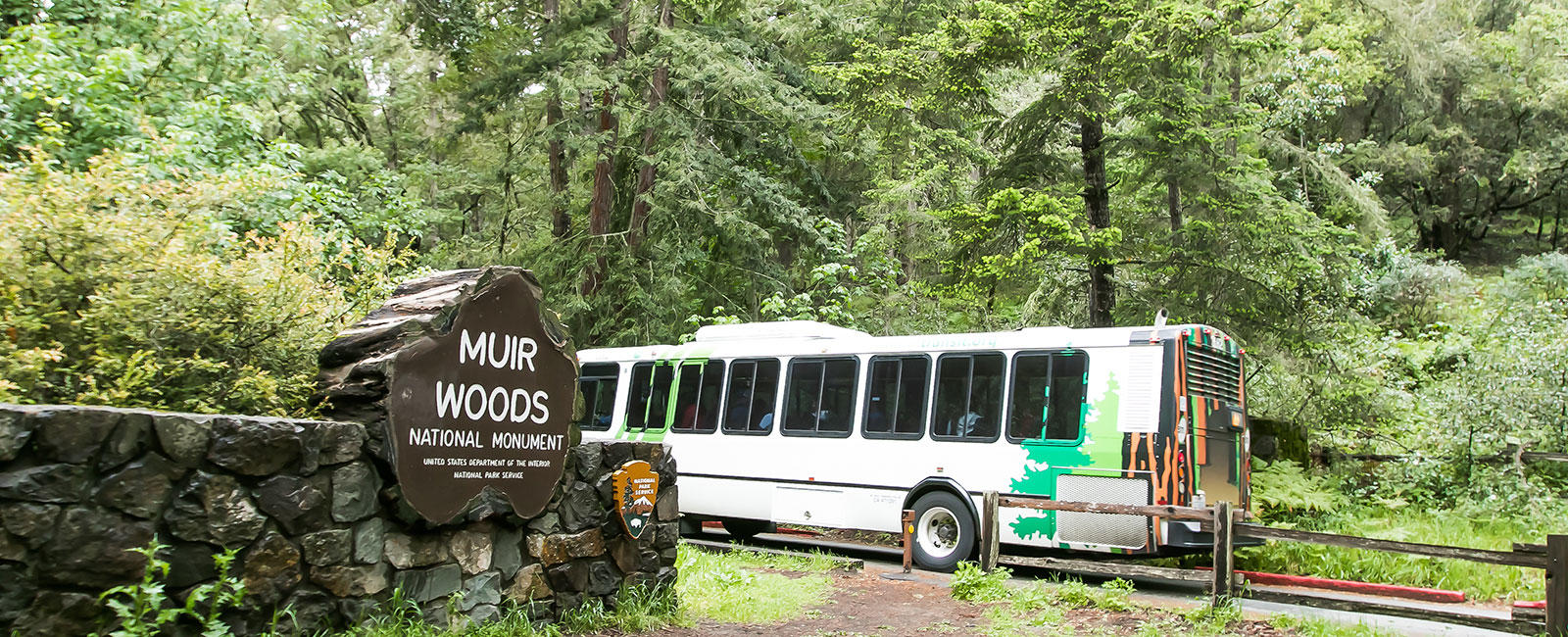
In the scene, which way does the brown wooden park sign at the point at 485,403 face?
toward the camera

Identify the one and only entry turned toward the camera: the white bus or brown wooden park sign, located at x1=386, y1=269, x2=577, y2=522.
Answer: the brown wooden park sign

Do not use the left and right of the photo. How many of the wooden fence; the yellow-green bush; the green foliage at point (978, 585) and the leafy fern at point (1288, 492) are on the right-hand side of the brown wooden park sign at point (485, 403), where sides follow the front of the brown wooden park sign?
1

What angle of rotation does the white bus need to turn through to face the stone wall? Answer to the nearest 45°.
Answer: approximately 90° to its left

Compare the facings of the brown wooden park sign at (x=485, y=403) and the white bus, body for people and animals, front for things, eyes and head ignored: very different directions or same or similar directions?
very different directions

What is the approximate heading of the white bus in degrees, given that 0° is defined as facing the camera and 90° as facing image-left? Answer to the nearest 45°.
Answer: approximately 135°

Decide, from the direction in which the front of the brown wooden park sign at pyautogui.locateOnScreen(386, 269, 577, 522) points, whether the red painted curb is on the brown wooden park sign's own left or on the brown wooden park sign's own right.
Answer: on the brown wooden park sign's own left

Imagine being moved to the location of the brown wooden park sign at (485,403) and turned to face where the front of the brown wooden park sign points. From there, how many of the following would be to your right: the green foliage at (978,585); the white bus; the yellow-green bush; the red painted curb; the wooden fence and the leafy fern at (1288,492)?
1

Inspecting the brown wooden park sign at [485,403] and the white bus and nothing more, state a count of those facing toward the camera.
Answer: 1

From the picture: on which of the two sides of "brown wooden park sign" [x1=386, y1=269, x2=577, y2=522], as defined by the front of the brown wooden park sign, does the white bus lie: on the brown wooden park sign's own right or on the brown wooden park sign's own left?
on the brown wooden park sign's own left
